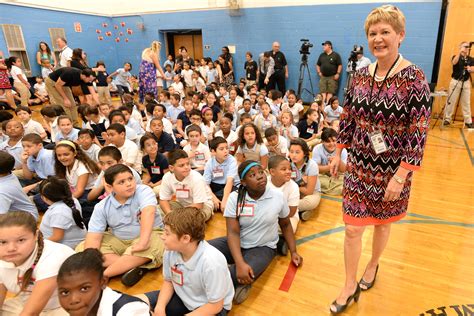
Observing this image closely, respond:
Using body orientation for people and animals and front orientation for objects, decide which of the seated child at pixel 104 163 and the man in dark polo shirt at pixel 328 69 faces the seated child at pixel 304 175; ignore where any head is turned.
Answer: the man in dark polo shirt

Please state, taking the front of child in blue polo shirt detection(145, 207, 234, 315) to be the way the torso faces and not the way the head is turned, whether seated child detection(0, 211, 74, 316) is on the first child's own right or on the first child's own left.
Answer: on the first child's own right

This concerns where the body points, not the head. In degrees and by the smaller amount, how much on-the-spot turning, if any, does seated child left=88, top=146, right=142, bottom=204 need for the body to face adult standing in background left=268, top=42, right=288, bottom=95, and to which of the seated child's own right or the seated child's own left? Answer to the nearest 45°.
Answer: approximately 180°

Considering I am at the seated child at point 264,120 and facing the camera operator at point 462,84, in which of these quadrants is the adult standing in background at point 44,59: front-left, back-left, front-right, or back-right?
back-left

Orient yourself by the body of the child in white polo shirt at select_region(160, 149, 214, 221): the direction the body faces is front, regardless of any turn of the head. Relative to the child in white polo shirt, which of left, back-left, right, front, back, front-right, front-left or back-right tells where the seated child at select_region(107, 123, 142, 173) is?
back-right

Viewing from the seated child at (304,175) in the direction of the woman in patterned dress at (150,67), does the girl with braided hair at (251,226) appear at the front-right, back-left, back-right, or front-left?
back-left

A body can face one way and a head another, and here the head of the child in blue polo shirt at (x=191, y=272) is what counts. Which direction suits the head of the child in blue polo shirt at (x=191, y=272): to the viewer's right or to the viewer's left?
to the viewer's left

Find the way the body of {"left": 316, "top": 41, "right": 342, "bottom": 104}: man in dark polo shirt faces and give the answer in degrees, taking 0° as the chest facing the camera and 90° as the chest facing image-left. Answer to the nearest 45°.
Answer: approximately 0°

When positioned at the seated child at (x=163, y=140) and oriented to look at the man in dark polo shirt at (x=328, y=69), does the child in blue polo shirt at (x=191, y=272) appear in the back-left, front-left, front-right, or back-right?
back-right
